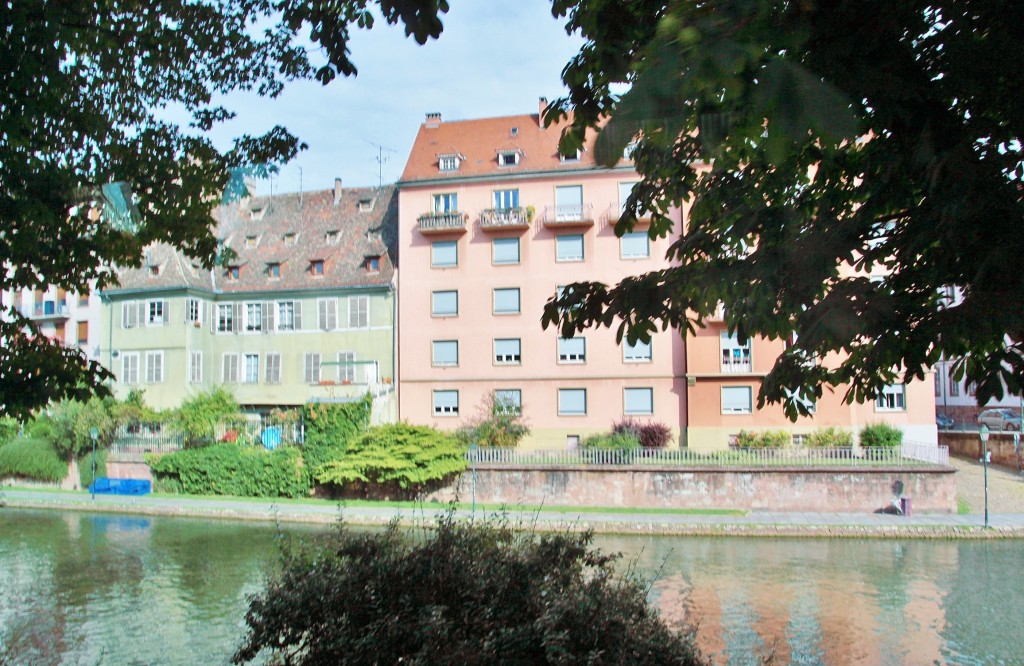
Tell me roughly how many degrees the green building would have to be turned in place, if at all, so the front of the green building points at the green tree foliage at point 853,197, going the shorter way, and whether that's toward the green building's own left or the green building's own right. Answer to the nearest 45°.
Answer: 0° — it already faces it

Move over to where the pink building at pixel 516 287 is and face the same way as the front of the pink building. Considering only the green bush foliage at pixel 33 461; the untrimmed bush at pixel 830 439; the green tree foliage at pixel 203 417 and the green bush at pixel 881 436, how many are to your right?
2

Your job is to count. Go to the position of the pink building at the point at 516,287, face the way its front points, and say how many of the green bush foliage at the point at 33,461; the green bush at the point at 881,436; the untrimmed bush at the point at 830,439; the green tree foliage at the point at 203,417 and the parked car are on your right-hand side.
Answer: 2

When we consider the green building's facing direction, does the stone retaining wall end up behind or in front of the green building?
in front

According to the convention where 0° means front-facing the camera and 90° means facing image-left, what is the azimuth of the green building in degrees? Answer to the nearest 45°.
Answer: approximately 0°

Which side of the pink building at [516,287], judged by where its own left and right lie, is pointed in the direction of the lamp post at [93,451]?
right

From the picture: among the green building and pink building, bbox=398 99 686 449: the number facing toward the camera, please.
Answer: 2

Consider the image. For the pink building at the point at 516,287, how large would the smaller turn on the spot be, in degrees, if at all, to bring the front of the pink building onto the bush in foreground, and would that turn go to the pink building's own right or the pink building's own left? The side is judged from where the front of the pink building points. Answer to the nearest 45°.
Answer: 0° — it already faces it

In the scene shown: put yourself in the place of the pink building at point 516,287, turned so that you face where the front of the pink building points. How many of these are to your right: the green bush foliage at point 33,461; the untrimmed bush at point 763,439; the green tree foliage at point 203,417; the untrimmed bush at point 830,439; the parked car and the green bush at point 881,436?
2

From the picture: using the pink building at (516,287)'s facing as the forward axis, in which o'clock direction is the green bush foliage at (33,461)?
The green bush foliage is roughly at 3 o'clock from the pink building.

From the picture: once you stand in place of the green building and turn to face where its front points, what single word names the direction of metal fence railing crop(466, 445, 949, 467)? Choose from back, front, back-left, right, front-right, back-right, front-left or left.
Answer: front-left

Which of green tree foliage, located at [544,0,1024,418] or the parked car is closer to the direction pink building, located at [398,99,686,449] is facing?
the green tree foliage

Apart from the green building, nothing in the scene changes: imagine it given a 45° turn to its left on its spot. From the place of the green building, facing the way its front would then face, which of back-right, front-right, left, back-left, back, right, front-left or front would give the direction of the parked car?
front-left

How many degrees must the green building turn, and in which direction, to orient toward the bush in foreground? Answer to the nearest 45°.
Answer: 0° — it already faces it

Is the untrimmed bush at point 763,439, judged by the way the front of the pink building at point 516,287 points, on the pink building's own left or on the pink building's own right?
on the pink building's own left
